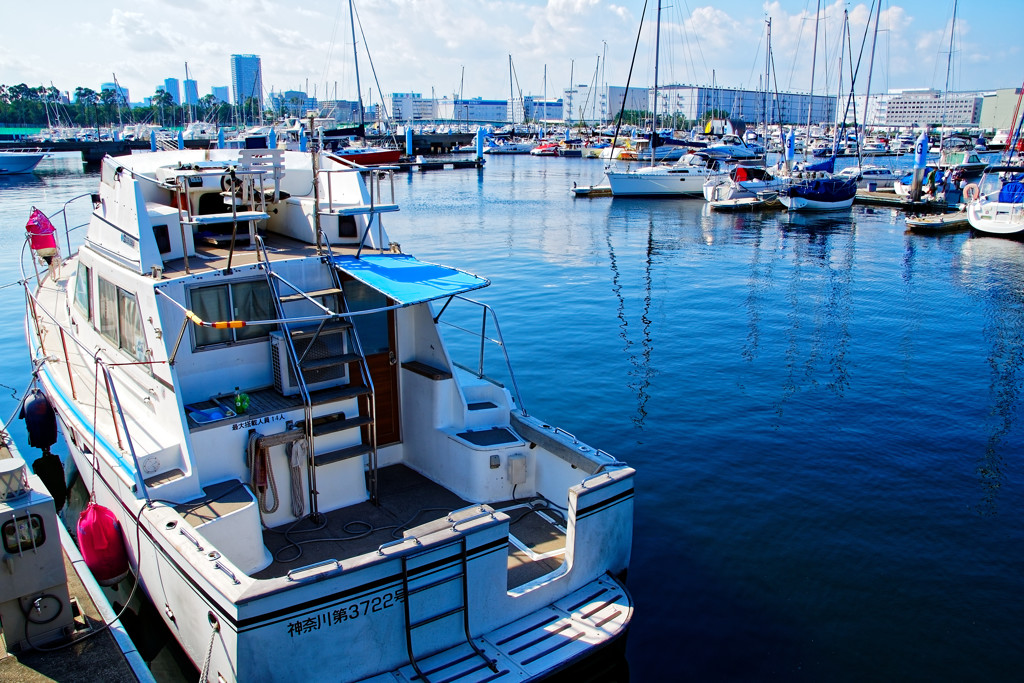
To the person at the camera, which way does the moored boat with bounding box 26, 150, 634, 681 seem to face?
facing away from the viewer and to the left of the viewer

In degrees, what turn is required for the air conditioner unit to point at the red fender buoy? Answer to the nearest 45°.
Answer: approximately 180°

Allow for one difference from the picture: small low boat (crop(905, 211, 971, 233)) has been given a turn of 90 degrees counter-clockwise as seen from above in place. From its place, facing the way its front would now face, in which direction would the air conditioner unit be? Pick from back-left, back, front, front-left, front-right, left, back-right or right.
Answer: front

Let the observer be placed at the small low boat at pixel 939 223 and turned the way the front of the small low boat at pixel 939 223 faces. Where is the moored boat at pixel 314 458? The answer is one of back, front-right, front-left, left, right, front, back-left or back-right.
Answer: left
